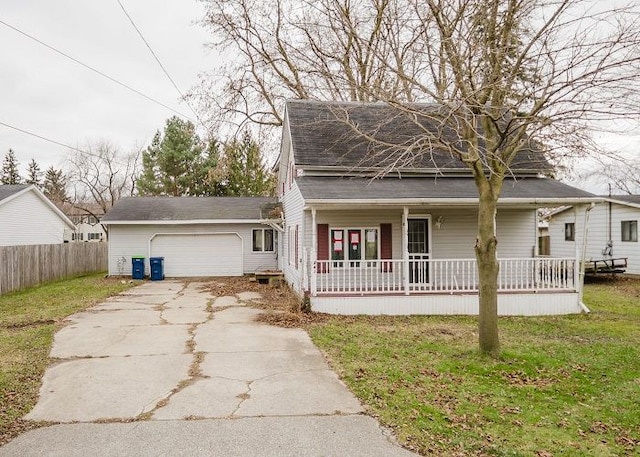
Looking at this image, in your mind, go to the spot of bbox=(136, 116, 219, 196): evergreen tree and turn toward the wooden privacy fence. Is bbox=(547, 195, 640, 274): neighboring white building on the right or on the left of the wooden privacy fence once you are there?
left

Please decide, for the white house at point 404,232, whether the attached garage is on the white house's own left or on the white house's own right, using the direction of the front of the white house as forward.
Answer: on the white house's own right

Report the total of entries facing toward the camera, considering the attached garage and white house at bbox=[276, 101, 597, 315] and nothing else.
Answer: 2

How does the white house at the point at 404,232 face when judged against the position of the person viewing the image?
facing the viewer

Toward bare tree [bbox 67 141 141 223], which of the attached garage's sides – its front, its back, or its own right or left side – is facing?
back

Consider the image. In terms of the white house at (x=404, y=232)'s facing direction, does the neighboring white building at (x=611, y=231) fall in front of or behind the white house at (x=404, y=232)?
behind
